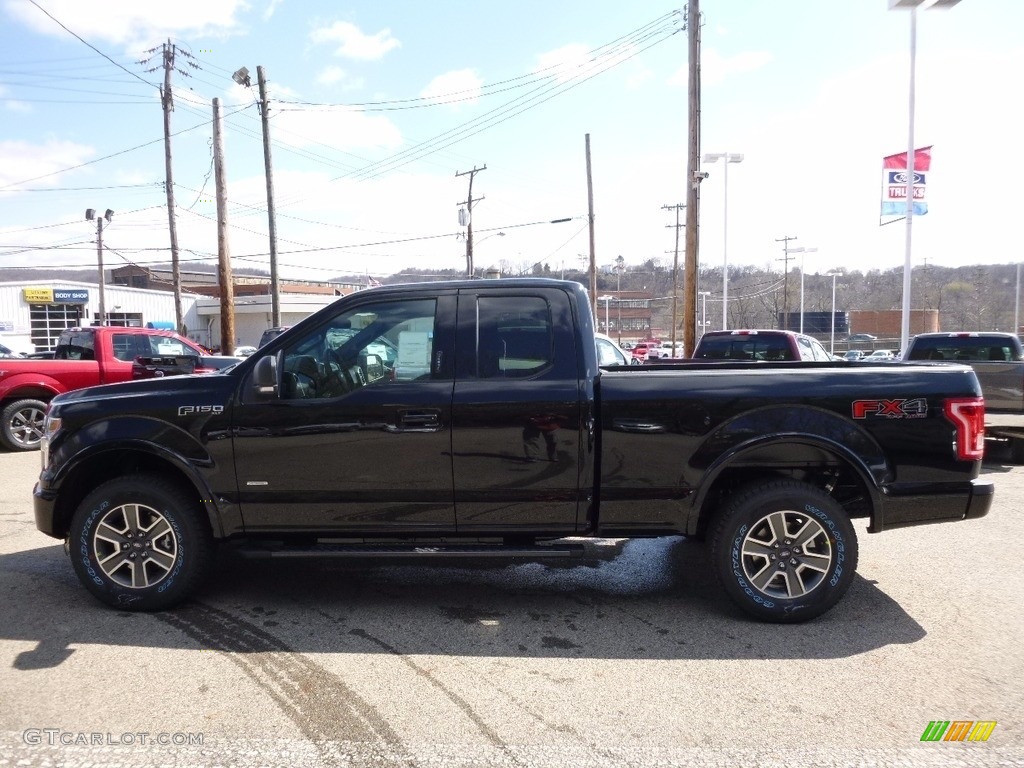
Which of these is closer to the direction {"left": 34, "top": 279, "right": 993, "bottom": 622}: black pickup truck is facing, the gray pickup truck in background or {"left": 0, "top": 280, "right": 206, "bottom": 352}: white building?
the white building

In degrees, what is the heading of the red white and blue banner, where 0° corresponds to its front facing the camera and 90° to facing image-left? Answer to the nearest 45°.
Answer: approximately 0°

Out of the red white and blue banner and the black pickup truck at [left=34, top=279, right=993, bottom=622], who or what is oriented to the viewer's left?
the black pickup truck

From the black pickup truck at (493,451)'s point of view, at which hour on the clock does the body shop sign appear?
The body shop sign is roughly at 2 o'clock from the black pickup truck.

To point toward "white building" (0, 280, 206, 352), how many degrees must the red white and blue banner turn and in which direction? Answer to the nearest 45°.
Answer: approximately 90° to its right

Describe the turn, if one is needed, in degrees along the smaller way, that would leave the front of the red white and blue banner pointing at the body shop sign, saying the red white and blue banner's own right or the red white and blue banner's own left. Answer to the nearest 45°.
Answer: approximately 90° to the red white and blue banner's own right

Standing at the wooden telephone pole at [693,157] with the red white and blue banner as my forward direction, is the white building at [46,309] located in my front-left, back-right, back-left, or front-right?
back-left

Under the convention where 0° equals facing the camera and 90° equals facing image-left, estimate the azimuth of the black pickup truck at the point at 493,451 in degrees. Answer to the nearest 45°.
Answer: approximately 90°

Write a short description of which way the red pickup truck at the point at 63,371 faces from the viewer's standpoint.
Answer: facing away from the viewer and to the right of the viewer

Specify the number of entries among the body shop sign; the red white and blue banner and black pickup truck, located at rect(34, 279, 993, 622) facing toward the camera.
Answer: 2

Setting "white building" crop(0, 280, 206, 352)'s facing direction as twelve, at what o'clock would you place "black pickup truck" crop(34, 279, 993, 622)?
The black pickup truck is roughly at 12 o'clock from the white building.
